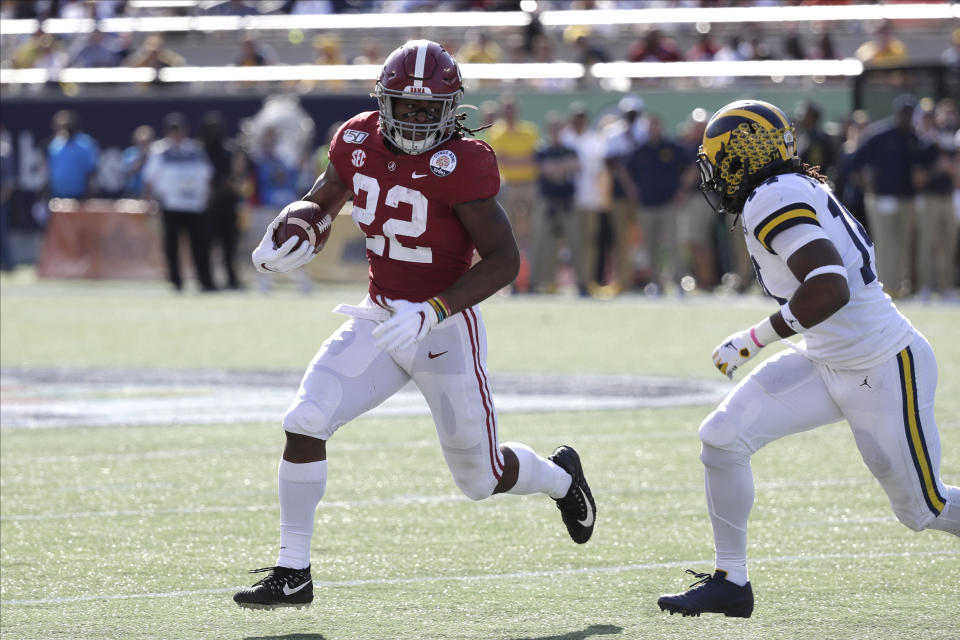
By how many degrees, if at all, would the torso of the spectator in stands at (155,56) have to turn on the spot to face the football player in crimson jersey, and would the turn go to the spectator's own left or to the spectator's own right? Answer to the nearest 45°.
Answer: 0° — they already face them

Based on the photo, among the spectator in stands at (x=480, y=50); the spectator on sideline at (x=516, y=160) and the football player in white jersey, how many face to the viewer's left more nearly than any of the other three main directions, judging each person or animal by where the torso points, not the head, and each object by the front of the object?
1

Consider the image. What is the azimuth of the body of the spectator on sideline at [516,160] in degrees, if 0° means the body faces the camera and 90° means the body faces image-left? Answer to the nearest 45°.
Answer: approximately 0°

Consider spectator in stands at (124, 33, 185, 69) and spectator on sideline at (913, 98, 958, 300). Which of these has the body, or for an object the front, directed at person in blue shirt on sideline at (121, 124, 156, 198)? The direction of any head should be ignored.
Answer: spectator in stands at (124, 33, 185, 69)

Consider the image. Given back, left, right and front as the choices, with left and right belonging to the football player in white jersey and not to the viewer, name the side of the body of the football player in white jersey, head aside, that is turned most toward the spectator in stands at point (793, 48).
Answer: right

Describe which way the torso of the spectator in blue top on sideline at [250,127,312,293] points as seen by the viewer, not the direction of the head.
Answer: toward the camera

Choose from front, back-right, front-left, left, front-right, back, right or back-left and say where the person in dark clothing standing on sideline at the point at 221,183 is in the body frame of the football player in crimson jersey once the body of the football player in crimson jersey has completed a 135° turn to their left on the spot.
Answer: left

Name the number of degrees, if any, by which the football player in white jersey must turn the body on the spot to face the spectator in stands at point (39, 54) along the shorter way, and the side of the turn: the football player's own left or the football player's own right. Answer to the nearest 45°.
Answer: approximately 45° to the football player's own right

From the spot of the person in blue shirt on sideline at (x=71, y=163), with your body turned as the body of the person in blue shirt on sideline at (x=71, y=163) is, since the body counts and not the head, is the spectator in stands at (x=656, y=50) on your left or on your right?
on your left

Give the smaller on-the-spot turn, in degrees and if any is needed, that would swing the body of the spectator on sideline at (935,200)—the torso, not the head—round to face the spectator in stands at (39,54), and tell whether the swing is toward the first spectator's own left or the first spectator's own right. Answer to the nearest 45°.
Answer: approximately 90° to the first spectator's own right

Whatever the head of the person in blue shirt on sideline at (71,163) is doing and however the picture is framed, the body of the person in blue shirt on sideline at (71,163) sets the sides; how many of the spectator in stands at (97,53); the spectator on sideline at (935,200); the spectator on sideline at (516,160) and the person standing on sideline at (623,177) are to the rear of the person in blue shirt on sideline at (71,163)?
1

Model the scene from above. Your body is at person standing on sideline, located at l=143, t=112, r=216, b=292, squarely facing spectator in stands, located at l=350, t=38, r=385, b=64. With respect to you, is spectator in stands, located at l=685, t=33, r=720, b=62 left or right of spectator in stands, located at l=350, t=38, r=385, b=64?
right

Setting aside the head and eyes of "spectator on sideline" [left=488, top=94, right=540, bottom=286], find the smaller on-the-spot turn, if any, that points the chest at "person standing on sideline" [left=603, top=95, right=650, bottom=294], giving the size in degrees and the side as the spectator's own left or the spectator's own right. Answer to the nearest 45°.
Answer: approximately 90° to the spectator's own left
